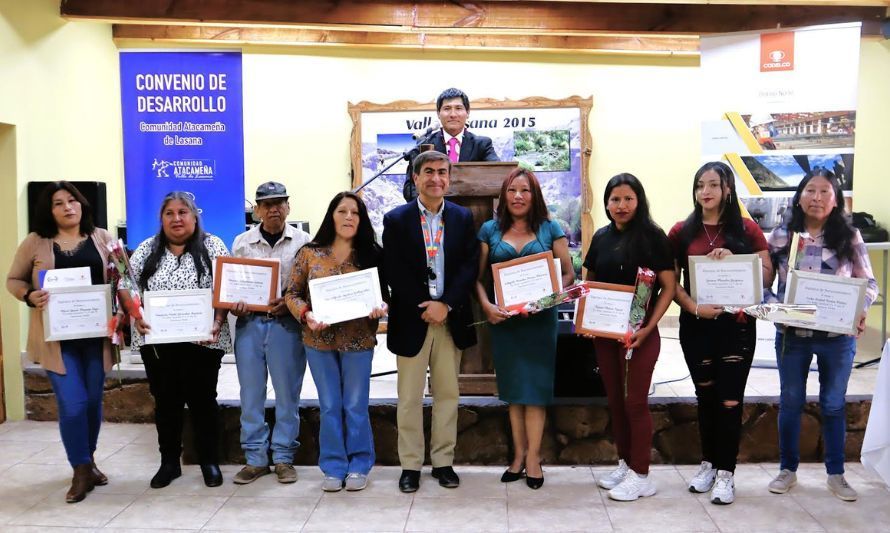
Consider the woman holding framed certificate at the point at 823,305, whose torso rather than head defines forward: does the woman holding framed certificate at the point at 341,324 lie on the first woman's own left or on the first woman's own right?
on the first woman's own right

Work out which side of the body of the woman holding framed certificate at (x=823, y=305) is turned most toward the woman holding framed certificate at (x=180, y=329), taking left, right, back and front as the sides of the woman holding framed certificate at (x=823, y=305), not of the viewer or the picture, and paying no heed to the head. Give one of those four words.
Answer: right

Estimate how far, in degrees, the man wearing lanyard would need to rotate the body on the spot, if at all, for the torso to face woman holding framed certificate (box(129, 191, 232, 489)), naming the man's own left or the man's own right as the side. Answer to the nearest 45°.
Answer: approximately 90° to the man's own right
